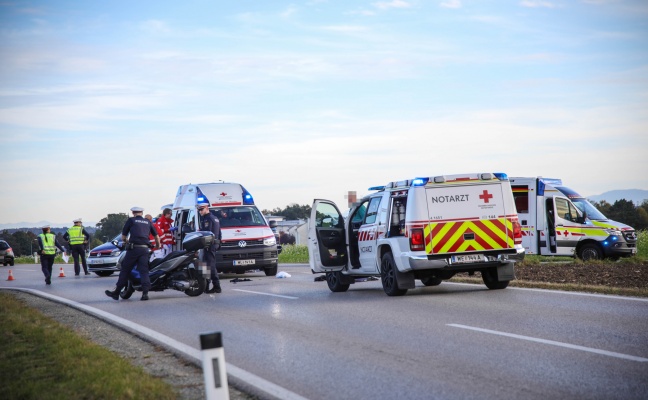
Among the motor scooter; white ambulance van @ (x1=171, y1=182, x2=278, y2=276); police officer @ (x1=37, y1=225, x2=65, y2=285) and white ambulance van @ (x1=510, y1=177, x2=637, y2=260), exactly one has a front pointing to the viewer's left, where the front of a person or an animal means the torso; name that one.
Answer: the motor scooter

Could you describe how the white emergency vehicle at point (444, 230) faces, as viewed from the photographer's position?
facing away from the viewer and to the left of the viewer

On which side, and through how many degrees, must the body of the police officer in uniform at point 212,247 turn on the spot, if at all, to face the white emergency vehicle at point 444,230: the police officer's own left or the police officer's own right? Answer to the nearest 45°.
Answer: approximately 135° to the police officer's own left

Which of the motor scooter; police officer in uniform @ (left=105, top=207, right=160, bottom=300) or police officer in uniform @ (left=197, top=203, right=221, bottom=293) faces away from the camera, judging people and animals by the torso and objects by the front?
police officer in uniform @ (left=105, top=207, right=160, bottom=300)

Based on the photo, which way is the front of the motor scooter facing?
to the viewer's left

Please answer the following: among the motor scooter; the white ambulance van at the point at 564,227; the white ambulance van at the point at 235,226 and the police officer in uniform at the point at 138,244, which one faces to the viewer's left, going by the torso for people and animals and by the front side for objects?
the motor scooter

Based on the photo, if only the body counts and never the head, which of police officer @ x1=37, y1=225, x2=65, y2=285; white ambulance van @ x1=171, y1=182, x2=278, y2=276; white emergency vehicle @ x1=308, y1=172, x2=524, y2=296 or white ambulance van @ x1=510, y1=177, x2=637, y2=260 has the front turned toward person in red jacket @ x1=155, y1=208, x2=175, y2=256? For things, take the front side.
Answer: the white emergency vehicle

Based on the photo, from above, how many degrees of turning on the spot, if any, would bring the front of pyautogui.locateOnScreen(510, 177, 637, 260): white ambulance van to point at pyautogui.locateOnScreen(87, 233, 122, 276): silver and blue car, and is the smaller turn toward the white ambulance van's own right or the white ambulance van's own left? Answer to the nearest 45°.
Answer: approximately 135° to the white ambulance van's own right

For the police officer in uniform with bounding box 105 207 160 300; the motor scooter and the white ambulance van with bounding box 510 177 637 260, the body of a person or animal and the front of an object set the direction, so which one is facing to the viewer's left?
the motor scooter

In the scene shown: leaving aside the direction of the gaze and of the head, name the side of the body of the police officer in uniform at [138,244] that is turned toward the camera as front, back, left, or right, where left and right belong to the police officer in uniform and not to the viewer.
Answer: back

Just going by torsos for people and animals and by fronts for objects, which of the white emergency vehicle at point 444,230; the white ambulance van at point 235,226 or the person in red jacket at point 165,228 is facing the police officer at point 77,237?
the white emergency vehicle
